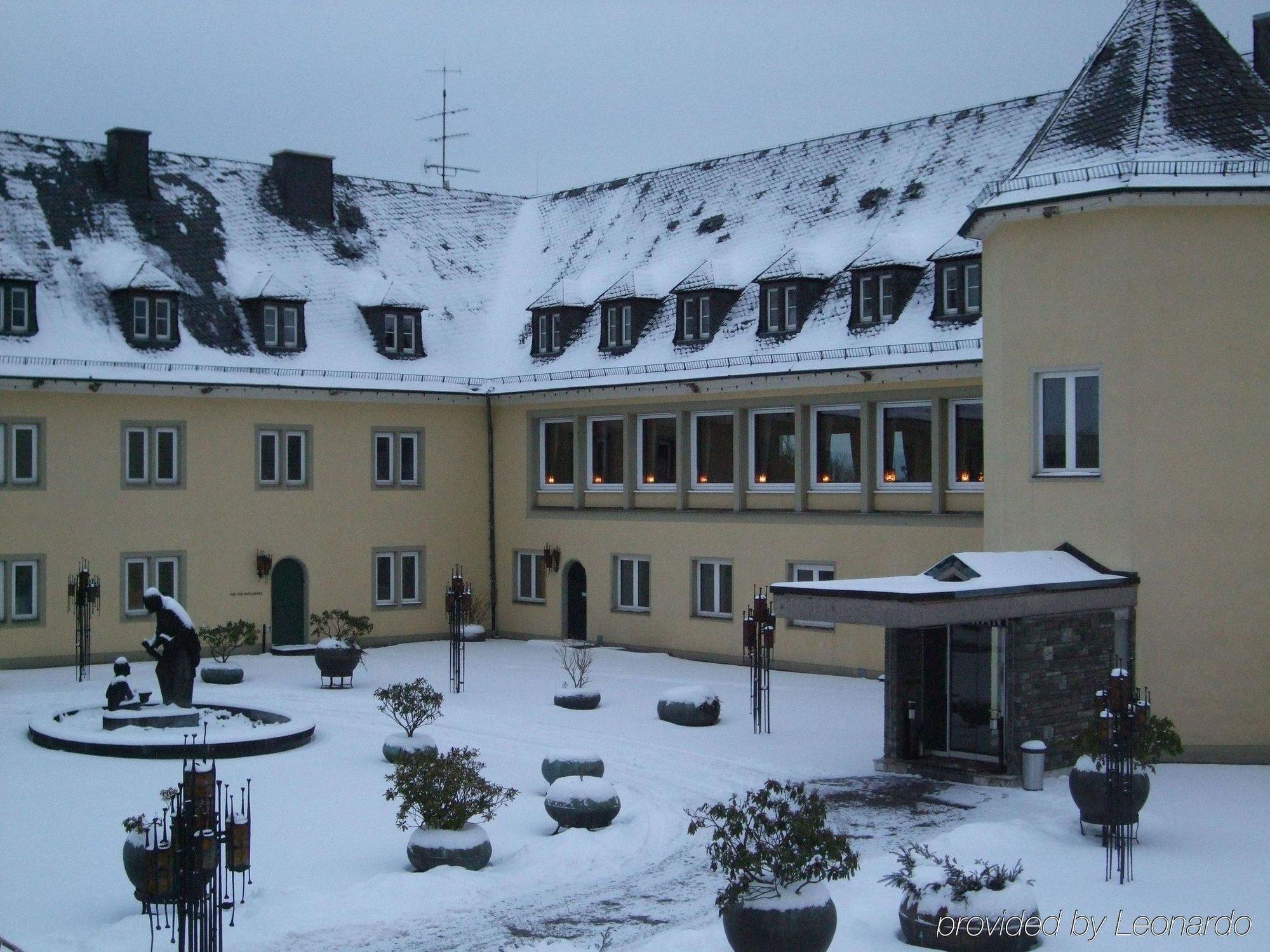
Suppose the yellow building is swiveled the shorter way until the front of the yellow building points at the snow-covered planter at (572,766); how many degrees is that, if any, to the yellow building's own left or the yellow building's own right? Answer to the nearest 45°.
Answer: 0° — it already faces it

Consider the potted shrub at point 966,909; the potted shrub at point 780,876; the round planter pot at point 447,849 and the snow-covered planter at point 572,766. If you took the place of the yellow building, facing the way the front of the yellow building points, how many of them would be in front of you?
4

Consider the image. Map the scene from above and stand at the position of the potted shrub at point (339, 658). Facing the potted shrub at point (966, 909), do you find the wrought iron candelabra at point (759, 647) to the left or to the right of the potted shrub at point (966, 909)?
left

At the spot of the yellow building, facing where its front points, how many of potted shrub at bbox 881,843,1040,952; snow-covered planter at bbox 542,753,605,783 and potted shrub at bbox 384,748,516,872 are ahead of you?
3

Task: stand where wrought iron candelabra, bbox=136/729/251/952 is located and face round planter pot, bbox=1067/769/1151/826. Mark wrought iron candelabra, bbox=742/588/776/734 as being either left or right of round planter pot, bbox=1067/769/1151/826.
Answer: left

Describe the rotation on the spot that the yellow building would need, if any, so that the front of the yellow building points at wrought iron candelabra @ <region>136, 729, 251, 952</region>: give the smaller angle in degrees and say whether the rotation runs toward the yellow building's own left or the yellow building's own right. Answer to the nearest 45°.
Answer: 0° — it already faces it

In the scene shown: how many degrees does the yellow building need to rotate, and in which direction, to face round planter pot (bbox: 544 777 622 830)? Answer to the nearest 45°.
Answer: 0° — it already faces it

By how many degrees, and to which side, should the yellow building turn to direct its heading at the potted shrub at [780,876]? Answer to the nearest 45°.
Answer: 0° — it already faces it

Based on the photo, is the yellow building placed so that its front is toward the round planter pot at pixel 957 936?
yes

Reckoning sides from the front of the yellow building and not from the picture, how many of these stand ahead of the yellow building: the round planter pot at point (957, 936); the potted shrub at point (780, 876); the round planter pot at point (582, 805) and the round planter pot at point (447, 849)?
4

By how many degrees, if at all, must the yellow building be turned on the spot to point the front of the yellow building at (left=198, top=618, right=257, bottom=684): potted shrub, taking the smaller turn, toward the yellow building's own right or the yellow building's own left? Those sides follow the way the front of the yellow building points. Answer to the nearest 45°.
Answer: approximately 90° to the yellow building's own right

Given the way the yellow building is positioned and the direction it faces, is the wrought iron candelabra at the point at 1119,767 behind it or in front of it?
in front

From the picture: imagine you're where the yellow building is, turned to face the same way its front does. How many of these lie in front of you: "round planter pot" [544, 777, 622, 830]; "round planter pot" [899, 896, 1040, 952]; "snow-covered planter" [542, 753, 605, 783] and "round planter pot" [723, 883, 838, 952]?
4

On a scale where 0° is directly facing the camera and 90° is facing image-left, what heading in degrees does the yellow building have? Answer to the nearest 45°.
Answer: approximately 0°

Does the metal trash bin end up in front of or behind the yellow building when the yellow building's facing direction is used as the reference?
in front
